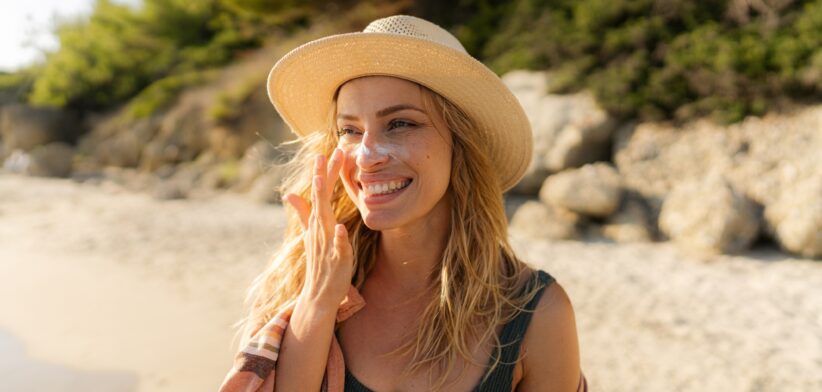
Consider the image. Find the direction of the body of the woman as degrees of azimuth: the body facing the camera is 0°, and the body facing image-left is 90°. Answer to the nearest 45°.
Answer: approximately 45°

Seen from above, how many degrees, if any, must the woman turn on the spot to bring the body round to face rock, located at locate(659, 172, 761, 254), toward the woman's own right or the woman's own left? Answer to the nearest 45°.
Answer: approximately 180°

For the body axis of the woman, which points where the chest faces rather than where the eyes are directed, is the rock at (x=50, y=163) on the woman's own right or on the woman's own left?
on the woman's own right

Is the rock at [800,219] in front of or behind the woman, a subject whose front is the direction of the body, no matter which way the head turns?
behind

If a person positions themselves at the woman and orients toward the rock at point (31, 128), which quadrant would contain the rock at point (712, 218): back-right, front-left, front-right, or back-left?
front-right

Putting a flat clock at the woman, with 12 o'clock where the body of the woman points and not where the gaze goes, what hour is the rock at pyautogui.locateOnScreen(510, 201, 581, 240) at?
The rock is roughly at 5 o'clock from the woman.

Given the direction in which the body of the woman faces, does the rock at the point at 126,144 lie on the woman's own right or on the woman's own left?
on the woman's own right

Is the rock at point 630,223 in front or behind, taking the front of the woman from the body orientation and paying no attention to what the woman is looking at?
behind

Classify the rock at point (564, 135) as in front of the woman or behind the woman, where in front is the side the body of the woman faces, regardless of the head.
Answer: behind
